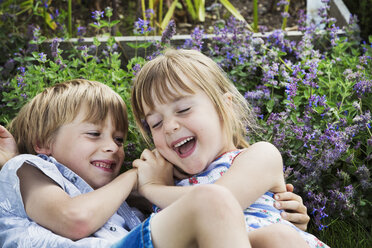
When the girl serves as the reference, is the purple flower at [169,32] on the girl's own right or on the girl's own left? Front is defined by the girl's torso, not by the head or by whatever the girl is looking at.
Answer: on the girl's own right

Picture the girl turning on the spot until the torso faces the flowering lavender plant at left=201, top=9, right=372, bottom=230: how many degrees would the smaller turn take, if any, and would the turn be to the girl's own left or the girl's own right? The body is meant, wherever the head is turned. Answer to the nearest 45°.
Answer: approximately 180°

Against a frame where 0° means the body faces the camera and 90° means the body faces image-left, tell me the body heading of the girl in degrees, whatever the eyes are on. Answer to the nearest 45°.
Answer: approximately 45°
